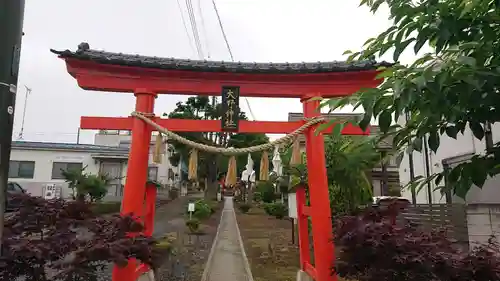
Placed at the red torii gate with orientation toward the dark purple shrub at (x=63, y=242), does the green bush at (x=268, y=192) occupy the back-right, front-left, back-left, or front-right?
back-right

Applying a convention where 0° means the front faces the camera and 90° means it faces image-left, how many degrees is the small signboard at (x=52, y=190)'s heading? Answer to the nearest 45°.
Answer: approximately 0°

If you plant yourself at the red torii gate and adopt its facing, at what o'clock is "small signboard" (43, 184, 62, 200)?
The small signboard is roughly at 5 o'clock from the red torii gate.

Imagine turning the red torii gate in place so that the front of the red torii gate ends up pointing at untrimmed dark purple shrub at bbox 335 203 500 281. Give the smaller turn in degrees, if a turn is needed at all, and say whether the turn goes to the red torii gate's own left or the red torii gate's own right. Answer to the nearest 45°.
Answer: approximately 45° to the red torii gate's own left

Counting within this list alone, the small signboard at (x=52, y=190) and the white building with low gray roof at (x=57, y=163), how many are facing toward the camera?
2

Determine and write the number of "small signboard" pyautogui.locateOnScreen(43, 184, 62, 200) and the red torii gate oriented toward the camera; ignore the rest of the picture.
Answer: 2

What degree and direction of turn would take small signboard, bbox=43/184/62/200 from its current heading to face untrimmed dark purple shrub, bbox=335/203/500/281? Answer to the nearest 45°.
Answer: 0° — it already faces it

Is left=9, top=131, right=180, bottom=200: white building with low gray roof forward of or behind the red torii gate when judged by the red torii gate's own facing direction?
behind

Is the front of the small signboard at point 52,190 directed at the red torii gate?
yes
